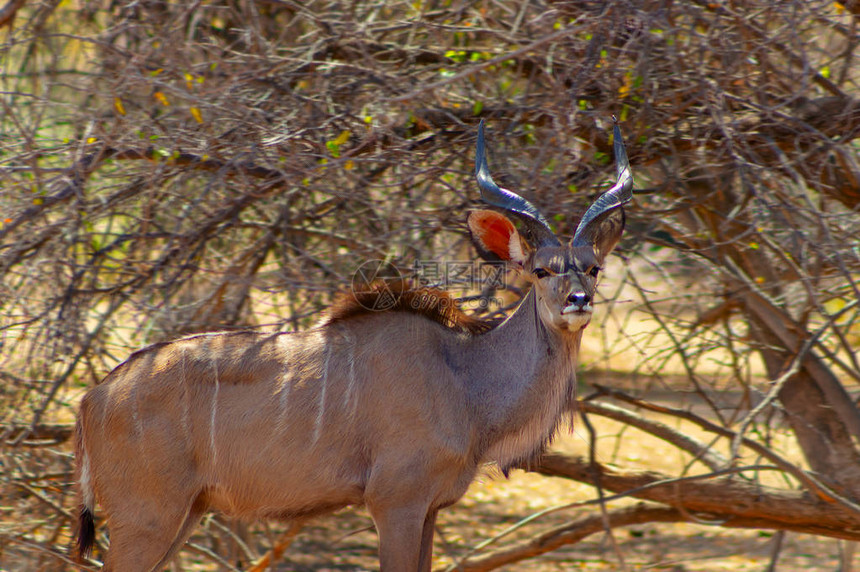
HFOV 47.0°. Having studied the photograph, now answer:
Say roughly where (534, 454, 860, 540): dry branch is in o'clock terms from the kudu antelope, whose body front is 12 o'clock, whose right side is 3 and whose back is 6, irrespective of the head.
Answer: The dry branch is roughly at 11 o'clock from the kudu antelope.

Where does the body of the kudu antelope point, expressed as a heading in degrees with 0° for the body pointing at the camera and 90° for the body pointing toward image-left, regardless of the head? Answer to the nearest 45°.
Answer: approximately 270°
